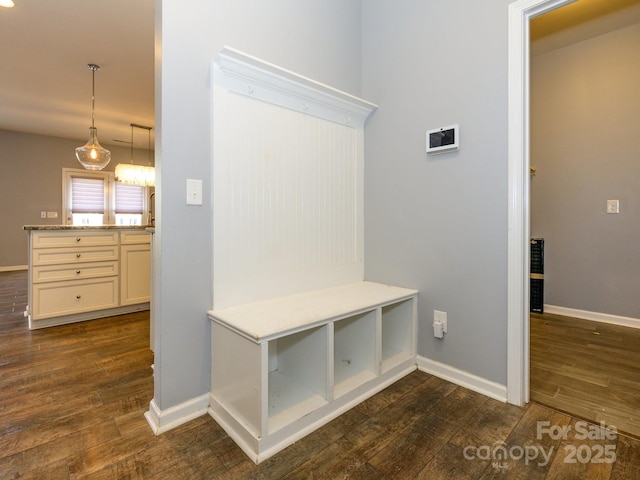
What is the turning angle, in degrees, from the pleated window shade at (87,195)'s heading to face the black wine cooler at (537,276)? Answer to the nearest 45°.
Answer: approximately 45° to its left

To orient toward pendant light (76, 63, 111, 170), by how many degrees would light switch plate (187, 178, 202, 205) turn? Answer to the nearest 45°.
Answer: approximately 180°

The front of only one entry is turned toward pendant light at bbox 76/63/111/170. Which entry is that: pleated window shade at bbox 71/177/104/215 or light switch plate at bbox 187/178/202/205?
the pleated window shade

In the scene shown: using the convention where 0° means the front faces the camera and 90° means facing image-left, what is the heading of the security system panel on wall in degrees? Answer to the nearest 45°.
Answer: approximately 45°

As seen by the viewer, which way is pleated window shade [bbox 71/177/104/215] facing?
toward the camera

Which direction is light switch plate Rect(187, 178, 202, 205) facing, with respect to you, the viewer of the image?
facing the viewer

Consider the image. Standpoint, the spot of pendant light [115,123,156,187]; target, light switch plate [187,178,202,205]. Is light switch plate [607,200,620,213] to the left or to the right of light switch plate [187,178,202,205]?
left

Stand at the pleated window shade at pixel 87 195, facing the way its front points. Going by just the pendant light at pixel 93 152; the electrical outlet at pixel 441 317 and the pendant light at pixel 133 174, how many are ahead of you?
3

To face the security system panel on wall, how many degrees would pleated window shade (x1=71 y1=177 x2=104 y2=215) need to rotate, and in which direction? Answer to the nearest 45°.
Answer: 0° — it already faces it

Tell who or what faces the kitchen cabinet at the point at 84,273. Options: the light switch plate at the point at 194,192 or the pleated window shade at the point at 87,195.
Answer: the pleated window shade

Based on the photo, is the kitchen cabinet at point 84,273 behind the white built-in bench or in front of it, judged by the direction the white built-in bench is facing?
behind

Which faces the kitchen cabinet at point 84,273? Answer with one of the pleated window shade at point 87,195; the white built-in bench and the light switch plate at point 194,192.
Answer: the pleated window shade

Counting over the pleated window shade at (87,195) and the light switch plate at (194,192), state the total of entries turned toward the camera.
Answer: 2
